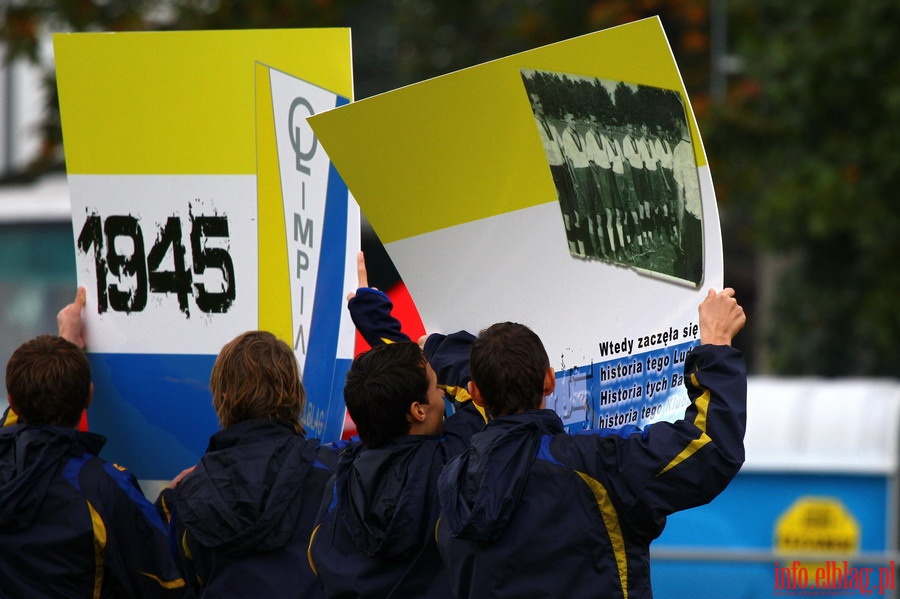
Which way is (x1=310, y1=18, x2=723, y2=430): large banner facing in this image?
toward the camera

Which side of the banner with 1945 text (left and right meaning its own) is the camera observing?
front

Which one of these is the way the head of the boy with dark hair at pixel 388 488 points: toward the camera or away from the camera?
away from the camera

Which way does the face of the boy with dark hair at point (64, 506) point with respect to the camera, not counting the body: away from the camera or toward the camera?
away from the camera

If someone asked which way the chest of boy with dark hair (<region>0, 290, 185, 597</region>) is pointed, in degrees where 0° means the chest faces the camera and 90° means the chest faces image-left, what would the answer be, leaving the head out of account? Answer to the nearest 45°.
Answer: approximately 180°

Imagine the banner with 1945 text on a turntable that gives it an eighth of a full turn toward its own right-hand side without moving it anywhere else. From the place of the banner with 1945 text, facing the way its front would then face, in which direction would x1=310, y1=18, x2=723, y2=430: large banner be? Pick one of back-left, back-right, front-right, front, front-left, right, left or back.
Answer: left

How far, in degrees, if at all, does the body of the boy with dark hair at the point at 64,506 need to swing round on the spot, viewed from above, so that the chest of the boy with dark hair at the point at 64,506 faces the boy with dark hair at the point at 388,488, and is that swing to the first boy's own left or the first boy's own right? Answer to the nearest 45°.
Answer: approximately 135° to the first boy's own right

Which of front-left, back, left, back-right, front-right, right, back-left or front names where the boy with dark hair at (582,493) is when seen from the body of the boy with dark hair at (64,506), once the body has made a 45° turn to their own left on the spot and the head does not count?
back

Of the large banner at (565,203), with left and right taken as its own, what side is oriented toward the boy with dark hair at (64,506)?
right
